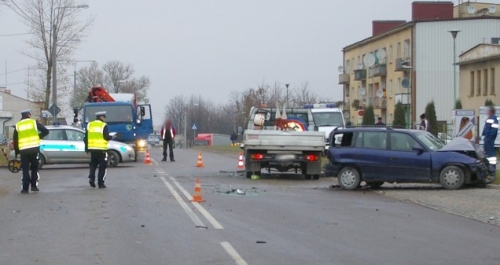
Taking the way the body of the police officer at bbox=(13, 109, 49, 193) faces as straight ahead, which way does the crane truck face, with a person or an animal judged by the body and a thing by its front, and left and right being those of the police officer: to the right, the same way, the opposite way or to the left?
the opposite way

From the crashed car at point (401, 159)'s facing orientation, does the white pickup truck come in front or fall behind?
behind

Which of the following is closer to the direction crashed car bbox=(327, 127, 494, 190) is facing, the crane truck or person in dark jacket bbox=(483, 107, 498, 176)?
the person in dark jacket

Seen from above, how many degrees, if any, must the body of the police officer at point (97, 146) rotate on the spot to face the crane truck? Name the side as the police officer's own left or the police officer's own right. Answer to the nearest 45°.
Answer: approximately 45° to the police officer's own left

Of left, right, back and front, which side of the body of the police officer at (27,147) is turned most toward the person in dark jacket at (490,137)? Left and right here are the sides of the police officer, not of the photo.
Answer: right

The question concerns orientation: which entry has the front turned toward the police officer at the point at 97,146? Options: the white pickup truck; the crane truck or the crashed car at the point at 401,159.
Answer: the crane truck

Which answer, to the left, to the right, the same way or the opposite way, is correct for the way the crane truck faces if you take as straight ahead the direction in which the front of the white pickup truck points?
the opposite way

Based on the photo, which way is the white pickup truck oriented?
away from the camera

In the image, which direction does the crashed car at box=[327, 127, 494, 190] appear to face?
to the viewer's right

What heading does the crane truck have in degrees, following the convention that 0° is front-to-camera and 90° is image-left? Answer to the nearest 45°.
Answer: approximately 0°

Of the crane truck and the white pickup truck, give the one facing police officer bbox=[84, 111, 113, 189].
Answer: the crane truck

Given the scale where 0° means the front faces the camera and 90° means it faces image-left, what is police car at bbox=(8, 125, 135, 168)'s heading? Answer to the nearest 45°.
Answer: approximately 270°

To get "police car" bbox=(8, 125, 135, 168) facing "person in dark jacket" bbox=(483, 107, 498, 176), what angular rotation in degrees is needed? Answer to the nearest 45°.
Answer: approximately 45° to its right
